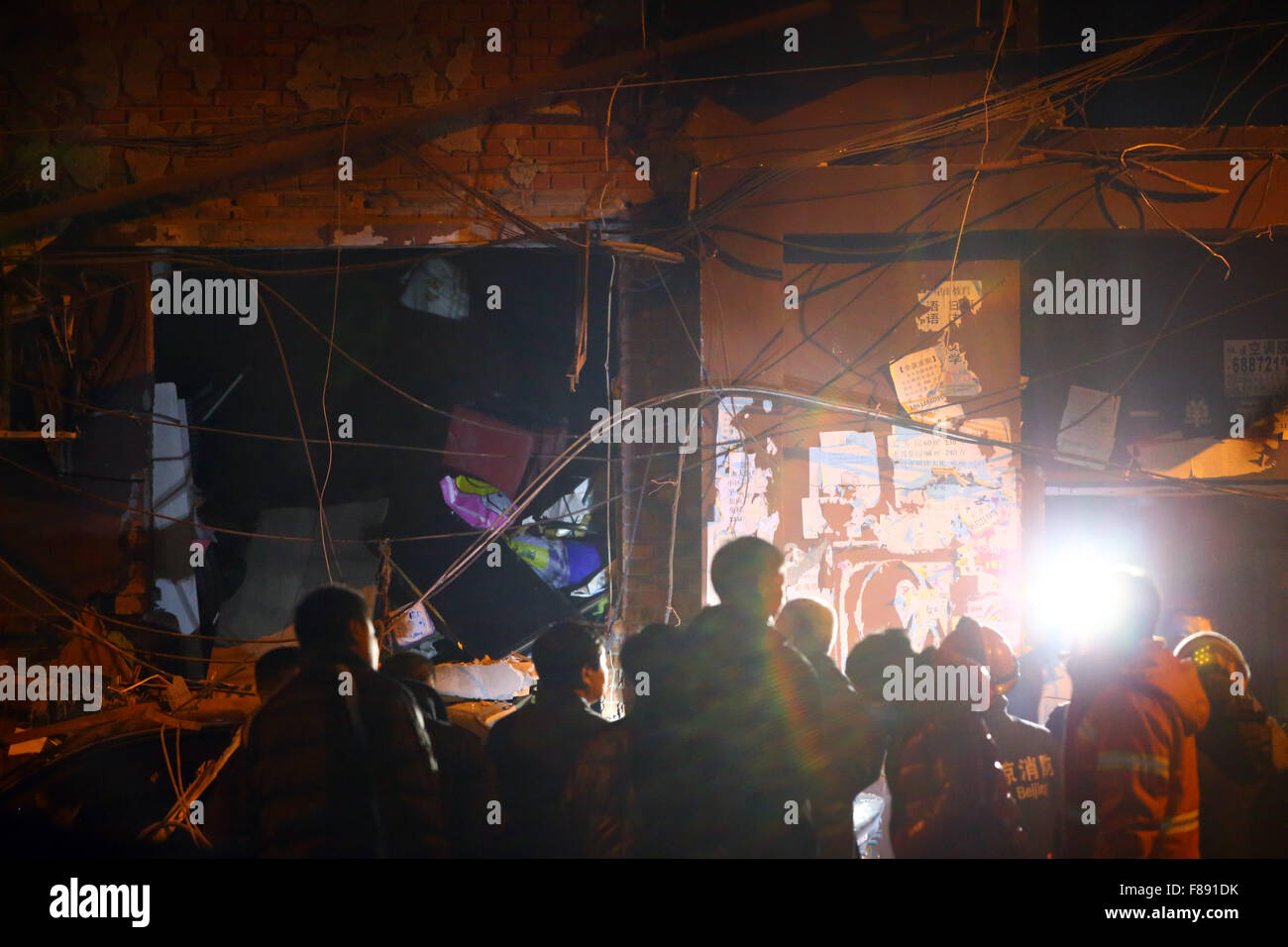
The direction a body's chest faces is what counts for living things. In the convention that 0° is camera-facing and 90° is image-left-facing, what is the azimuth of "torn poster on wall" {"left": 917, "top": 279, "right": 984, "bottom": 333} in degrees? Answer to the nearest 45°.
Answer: approximately 0°

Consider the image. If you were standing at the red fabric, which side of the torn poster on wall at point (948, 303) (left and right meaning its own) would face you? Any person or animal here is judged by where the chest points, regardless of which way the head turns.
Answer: right

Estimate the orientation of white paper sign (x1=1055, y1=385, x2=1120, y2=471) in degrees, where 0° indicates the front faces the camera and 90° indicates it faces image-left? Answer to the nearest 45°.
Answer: approximately 0°

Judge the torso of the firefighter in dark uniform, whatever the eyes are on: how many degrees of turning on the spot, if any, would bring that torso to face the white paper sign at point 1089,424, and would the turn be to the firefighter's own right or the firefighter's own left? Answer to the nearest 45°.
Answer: approximately 45° to the firefighter's own right

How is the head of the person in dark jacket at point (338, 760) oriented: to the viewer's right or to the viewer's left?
to the viewer's right

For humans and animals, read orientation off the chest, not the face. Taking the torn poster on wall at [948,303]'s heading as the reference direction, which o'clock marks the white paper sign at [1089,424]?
The white paper sign is roughly at 8 o'clock from the torn poster on wall.
